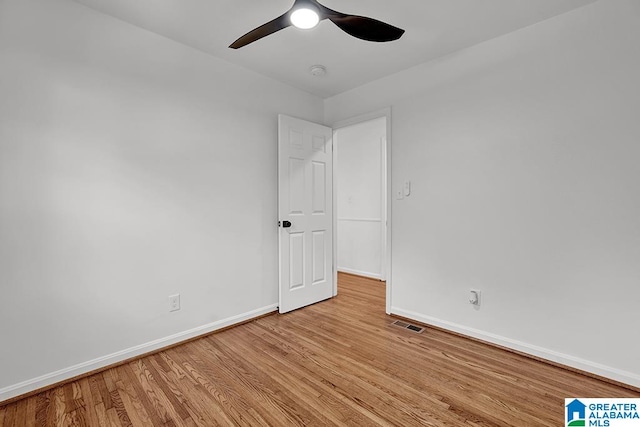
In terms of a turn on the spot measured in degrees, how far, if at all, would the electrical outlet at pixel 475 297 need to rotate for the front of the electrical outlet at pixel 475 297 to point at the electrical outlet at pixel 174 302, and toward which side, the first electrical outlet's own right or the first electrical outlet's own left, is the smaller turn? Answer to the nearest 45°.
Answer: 0° — it already faces it

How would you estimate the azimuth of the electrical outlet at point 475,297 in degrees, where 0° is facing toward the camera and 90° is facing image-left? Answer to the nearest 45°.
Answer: approximately 45°

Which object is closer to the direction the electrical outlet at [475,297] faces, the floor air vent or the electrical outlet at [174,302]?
the electrical outlet

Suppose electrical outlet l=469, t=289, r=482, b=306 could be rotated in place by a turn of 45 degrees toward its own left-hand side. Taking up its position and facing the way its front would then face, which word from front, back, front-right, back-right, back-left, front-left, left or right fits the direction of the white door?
right

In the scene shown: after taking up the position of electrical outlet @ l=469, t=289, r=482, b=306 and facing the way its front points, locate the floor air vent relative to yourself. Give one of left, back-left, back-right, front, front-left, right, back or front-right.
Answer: front-right
